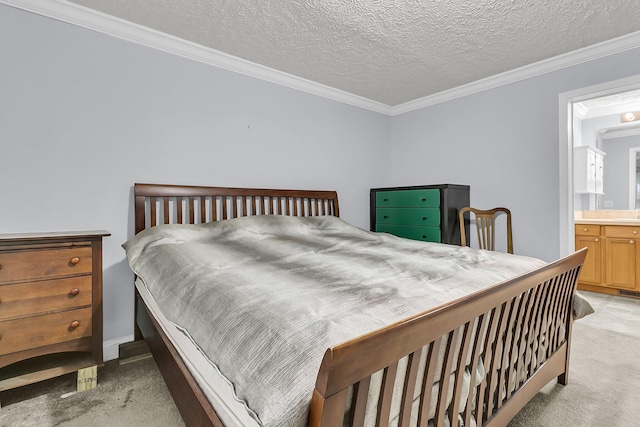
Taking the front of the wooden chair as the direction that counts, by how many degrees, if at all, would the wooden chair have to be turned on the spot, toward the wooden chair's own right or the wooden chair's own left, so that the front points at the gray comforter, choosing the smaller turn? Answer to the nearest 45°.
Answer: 0° — it already faces it

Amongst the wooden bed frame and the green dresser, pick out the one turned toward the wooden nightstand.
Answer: the green dresser

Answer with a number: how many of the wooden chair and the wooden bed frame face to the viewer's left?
0

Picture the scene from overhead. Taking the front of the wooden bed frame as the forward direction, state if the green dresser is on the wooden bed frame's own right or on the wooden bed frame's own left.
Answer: on the wooden bed frame's own left

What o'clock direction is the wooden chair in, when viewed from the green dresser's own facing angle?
The wooden chair is roughly at 8 o'clock from the green dresser.

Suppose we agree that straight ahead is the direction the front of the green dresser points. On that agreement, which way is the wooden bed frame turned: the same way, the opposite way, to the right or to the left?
to the left

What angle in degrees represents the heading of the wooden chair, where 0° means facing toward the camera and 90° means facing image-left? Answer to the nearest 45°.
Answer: approximately 0°

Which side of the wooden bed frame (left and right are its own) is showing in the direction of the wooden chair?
left

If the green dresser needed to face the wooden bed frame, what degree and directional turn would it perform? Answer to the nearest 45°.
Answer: approximately 45° to its left

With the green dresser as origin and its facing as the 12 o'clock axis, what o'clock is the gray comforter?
The gray comforter is roughly at 11 o'clock from the green dresser.

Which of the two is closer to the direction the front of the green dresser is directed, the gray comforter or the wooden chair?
the gray comforter

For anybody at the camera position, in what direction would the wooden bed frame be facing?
facing the viewer and to the right of the viewer

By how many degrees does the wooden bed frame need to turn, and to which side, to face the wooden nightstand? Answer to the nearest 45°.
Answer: approximately 135° to its right

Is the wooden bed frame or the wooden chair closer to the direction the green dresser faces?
the wooden bed frame
